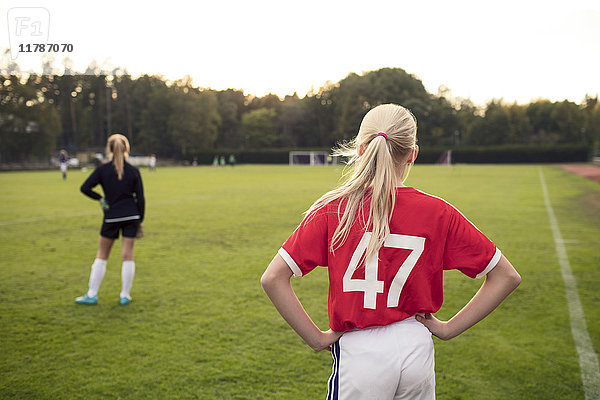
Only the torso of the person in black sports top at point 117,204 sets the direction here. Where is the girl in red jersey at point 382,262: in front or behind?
behind

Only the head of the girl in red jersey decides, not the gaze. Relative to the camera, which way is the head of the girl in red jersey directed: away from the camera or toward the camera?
away from the camera

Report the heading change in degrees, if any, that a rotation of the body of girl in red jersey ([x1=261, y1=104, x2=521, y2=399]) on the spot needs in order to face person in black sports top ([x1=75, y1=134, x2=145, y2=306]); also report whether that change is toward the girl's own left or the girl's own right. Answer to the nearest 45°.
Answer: approximately 45° to the girl's own left

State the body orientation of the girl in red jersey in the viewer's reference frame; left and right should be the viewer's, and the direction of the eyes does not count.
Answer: facing away from the viewer

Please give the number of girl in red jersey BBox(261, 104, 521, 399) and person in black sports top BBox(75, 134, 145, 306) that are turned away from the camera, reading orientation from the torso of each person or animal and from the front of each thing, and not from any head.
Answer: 2

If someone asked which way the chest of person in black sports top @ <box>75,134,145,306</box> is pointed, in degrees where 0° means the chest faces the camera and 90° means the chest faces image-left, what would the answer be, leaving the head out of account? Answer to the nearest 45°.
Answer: approximately 180°

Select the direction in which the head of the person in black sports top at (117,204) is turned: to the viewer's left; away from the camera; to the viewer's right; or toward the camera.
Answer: away from the camera
